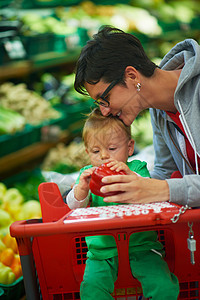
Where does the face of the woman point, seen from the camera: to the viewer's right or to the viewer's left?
to the viewer's left

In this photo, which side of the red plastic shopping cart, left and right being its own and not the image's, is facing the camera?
back
